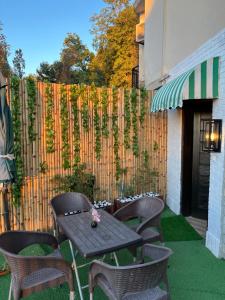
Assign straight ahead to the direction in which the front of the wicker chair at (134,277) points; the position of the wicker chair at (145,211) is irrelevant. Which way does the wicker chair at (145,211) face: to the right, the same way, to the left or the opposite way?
to the left

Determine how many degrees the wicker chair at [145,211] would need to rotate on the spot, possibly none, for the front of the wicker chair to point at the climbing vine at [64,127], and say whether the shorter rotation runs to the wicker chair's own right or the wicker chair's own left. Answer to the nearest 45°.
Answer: approximately 90° to the wicker chair's own right

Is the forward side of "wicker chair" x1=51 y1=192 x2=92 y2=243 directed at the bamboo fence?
no

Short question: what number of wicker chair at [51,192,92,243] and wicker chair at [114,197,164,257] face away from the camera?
0

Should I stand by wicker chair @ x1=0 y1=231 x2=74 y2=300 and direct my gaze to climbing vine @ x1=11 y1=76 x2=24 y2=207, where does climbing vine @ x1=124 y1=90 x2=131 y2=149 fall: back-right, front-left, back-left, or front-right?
front-right

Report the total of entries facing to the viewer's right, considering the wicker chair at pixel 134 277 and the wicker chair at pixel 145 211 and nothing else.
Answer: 0

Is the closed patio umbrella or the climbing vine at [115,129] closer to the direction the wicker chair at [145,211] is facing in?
the closed patio umbrella

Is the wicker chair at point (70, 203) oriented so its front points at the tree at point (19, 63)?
no

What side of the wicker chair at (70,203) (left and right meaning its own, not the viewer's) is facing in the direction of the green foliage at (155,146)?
left

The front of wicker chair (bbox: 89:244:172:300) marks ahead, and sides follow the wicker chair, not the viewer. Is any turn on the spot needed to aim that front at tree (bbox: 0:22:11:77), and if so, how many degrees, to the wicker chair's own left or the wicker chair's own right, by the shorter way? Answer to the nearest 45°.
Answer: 0° — it already faces it

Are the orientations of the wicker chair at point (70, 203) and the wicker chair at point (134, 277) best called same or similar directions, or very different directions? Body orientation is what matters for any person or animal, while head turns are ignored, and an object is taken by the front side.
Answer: very different directions

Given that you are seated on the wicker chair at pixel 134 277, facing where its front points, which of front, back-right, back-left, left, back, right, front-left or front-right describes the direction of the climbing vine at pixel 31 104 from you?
front

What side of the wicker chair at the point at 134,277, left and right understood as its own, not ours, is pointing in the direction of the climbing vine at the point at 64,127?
front

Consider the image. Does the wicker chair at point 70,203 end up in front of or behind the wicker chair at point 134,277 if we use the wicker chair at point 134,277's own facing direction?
in front

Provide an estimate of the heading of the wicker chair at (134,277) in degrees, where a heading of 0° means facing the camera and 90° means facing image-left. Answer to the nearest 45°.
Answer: approximately 135°

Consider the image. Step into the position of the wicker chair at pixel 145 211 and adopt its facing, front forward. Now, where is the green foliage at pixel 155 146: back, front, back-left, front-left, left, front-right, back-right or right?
back-right

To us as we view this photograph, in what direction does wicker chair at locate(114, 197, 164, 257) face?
facing the viewer and to the left of the viewer

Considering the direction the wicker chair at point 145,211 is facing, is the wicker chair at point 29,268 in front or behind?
in front

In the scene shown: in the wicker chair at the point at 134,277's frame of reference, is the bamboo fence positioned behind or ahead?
ahead
